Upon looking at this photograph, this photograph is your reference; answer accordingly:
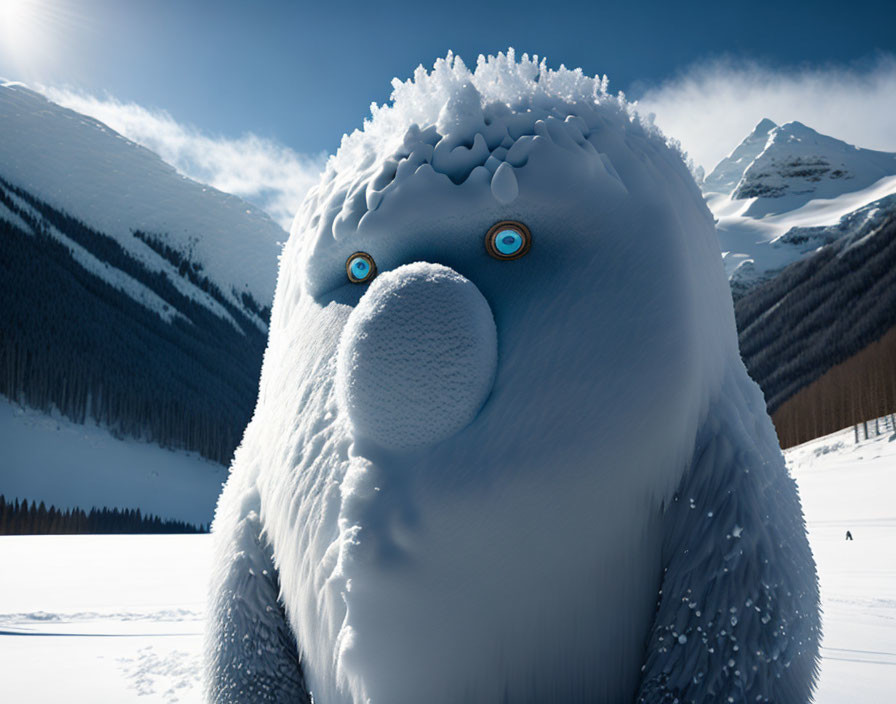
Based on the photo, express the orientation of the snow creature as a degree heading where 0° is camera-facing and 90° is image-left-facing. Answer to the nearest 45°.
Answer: approximately 45°
